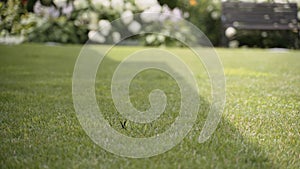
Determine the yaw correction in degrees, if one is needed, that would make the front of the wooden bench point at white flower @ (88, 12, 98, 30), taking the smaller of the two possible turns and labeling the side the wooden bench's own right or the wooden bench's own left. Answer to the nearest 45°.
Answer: approximately 45° to the wooden bench's own right

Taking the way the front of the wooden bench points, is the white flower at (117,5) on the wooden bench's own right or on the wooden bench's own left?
on the wooden bench's own right

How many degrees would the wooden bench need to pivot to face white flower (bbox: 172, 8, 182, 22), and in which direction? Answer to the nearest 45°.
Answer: approximately 45° to its right

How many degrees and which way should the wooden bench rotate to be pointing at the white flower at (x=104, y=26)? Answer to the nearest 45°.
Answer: approximately 45° to its right

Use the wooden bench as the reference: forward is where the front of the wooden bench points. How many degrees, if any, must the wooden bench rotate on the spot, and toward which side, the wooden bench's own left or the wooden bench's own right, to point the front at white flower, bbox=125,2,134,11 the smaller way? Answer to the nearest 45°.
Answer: approximately 90° to the wooden bench's own right

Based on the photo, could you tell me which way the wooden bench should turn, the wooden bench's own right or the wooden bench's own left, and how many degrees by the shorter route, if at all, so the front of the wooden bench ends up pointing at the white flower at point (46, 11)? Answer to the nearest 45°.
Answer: approximately 45° to the wooden bench's own right

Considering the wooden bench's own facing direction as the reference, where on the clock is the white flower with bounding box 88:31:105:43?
The white flower is roughly at 2 o'clock from the wooden bench.

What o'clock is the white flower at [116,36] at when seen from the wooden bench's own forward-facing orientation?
The white flower is roughly at 2 o'clock from the wooden bench.

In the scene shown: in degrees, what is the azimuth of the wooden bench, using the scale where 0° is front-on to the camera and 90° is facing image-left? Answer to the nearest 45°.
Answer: approximately 0°

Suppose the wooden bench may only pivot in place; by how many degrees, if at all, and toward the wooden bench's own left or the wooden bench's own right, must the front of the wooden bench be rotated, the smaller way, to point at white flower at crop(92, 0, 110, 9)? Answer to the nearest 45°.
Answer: approximately 90° to the wooden bench's own right
